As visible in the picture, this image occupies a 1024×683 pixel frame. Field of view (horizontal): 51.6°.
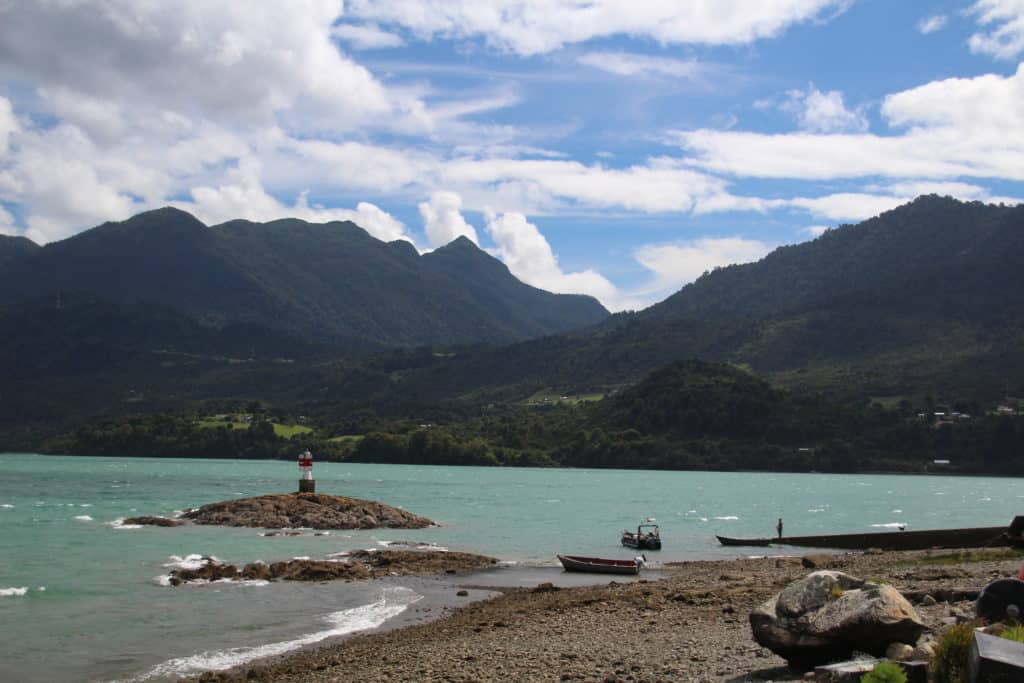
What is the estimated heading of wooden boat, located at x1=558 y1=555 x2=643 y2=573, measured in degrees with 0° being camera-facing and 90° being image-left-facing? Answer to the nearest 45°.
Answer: approximately 90°

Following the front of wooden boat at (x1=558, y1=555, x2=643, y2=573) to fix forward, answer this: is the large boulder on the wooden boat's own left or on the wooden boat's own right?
on the wooden boat's own left

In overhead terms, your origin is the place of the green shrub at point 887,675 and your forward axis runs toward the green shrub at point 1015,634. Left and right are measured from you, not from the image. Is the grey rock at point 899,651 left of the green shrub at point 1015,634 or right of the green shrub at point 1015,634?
left

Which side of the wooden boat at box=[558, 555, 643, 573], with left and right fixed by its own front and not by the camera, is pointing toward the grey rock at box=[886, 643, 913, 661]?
left

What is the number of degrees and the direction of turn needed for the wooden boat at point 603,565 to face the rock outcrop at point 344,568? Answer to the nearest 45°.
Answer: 0° — it already faces it

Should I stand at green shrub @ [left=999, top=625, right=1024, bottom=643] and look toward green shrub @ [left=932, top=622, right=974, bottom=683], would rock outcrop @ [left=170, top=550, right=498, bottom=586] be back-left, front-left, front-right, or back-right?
front-right
